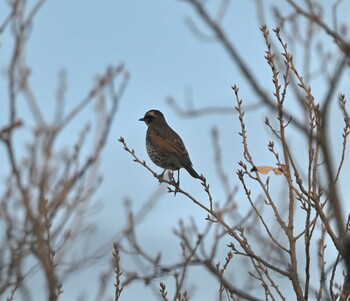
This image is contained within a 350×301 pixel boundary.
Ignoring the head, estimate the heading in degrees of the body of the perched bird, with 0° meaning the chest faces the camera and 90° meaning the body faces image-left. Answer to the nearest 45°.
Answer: approximately 90°

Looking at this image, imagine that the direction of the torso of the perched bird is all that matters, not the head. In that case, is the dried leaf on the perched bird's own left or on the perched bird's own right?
on the perched bird's own left
